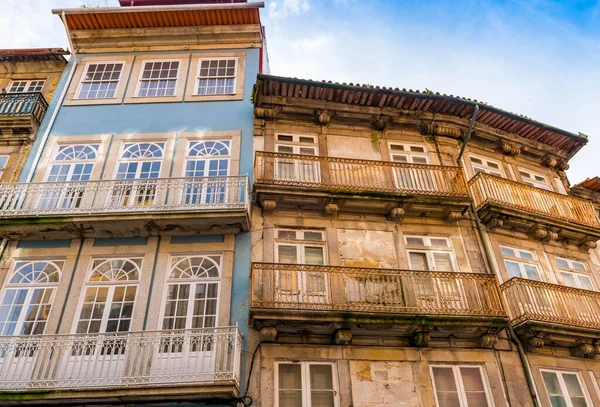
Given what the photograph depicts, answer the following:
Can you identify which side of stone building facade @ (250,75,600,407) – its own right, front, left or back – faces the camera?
front
